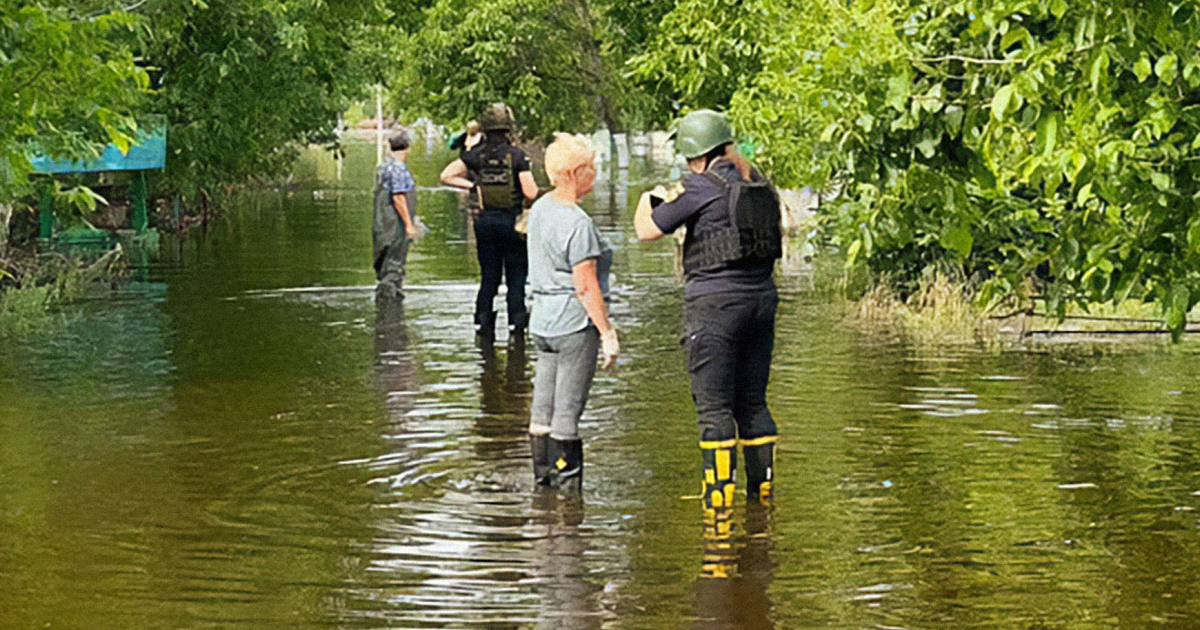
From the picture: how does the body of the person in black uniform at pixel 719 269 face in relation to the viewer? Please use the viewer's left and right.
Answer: facing away from the viewer and to the left of the viewer

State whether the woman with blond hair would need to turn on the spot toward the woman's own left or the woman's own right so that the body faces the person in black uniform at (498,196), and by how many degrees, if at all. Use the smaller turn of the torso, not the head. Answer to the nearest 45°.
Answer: approximately 45° to the woman's own left

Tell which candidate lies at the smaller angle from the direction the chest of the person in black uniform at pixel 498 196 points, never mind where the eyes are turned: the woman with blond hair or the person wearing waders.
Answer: the person wearing waders

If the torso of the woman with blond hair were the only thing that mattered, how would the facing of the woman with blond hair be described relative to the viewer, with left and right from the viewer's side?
facing away from the viewer and to the right of the viewer

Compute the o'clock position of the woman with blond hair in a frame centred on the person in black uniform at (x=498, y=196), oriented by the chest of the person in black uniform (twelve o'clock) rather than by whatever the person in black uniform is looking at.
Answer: The woman with blond hair is roughly at 6 o'clock from the person in black uniform.

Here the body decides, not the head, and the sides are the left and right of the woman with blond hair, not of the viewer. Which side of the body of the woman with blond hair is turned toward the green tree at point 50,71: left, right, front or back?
left

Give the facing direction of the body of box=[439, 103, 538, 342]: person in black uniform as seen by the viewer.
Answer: away from the camera

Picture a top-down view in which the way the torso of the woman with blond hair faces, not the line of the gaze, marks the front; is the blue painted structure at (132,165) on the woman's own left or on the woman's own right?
on the woman's own left
